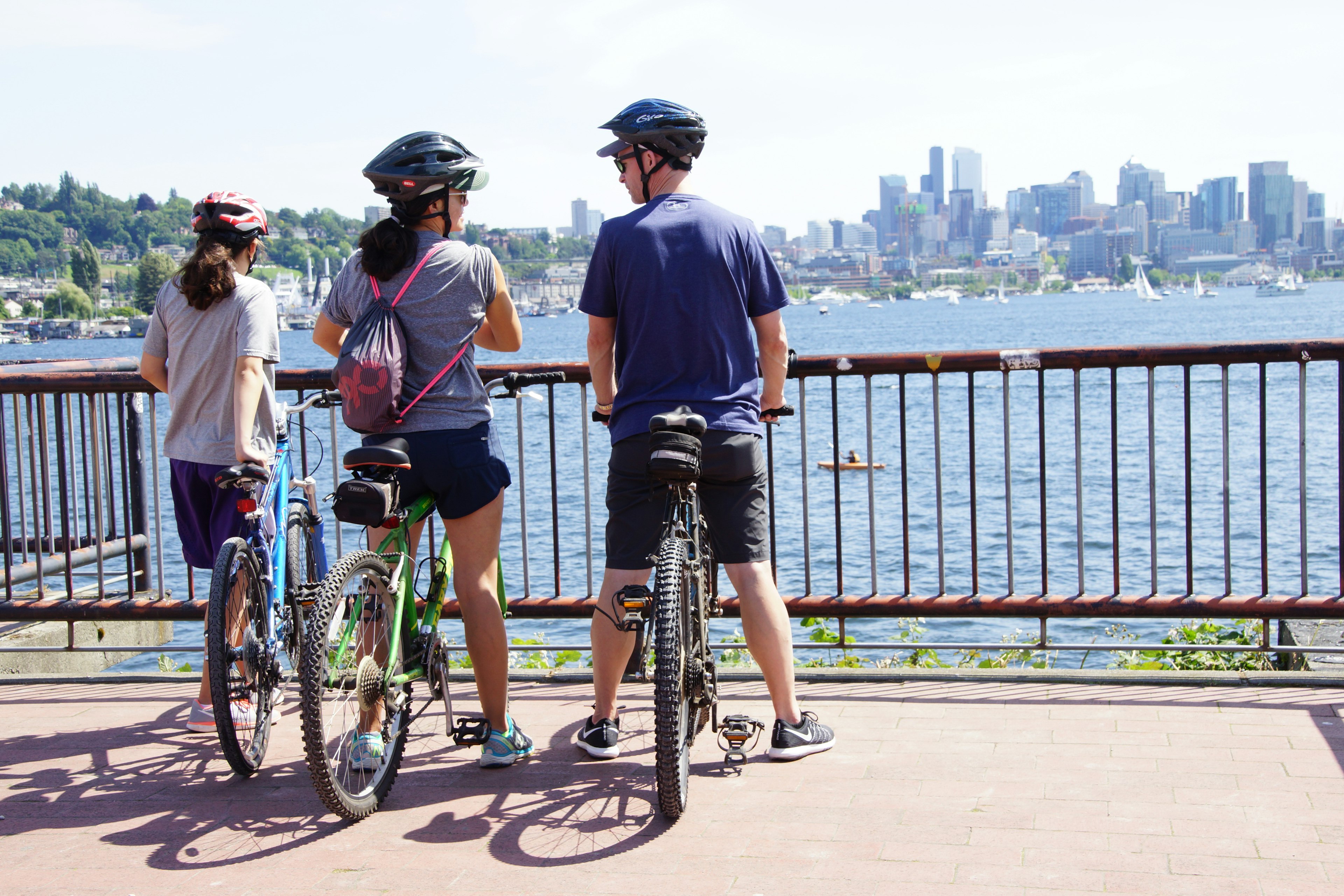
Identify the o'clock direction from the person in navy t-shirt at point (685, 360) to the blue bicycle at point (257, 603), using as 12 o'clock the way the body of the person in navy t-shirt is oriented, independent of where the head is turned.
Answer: The blue bicycle is roughly at 9 o'clock from the person in navy t-shirt.

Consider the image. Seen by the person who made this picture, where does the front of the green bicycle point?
facing away from the viewer and to the right of the viewer

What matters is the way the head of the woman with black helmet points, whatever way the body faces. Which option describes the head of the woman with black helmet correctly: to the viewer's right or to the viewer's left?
to the viewer's right

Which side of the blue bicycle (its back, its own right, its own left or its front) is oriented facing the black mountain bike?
right

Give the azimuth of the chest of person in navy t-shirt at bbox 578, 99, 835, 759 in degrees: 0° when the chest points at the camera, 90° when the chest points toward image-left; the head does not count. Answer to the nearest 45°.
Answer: approximately 180°

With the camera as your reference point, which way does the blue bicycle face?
facing away from the viewer and to the right of the viewer

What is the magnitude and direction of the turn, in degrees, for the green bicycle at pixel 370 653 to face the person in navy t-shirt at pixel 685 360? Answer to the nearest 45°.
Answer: approximately 45° to its right

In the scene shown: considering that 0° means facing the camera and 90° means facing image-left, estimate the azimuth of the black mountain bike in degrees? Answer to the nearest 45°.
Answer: approximately 180°

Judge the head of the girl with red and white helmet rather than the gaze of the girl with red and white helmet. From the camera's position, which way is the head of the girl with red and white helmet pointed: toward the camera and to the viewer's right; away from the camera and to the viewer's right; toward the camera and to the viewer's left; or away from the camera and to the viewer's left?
away from the camera and to the viewer's right

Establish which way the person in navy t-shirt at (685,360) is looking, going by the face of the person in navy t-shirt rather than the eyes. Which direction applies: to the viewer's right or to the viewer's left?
to the viewer's left
